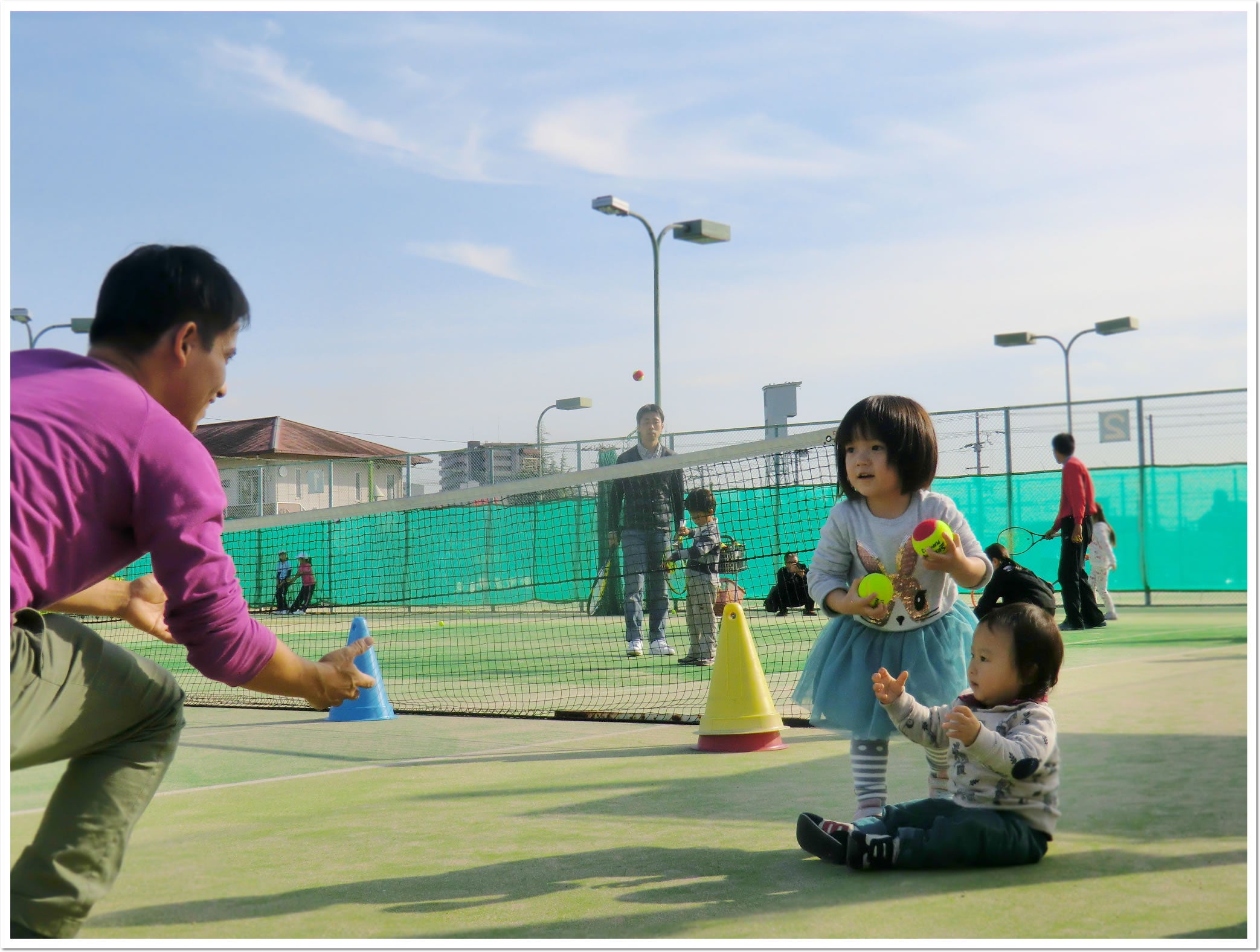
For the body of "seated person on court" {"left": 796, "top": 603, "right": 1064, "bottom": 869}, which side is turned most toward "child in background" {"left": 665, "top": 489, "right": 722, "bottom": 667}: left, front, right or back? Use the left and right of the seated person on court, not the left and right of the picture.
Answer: right

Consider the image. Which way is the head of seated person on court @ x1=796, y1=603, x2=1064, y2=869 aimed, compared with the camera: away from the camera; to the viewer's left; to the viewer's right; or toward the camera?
to the viewer's left

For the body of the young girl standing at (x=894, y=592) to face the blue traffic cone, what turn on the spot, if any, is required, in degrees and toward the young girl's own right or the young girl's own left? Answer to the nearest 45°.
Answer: approximately 135° to the young girl's own right

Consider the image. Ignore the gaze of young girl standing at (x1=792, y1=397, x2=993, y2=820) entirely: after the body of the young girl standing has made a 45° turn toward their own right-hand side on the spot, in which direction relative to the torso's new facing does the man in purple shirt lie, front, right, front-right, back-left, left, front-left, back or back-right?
front

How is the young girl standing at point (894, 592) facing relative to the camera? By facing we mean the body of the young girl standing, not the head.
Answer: toward the camera

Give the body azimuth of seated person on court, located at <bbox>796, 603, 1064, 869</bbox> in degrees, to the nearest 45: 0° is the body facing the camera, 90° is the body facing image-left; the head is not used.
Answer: approximately 90°

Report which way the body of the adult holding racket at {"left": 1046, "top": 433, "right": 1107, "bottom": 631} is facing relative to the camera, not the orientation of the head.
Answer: to the viewer's left

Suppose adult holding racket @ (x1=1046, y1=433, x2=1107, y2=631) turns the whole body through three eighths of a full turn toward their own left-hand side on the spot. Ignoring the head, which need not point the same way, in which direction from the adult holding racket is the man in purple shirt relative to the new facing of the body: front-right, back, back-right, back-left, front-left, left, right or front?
front-right

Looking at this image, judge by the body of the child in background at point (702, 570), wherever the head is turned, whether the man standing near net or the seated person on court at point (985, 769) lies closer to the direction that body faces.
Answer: the man standing near net

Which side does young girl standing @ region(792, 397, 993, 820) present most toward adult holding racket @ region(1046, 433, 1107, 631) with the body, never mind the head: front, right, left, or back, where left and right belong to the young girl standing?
back

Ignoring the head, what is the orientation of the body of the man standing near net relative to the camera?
toward the camera

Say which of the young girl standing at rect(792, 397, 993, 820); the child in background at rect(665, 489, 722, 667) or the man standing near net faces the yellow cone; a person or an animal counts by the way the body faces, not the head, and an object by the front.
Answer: the man standing near net
